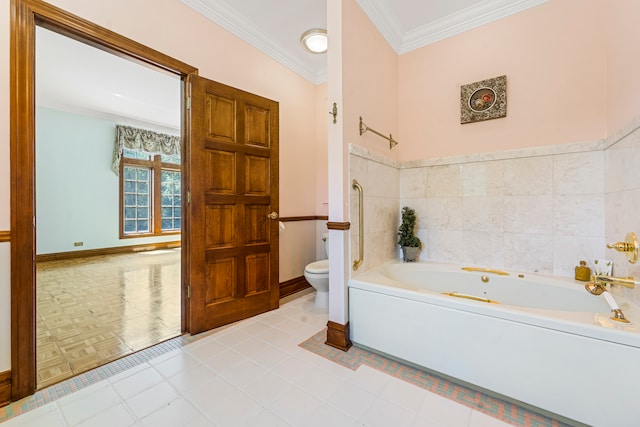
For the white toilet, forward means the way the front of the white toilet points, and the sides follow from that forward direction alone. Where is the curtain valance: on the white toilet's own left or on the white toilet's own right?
on the white toilet's own right

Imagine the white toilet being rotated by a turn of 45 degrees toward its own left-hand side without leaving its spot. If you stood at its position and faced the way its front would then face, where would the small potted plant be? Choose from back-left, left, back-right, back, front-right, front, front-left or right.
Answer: left

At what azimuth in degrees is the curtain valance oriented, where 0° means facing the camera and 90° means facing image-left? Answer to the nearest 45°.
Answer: approximately 315°

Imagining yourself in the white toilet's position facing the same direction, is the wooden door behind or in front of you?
in front

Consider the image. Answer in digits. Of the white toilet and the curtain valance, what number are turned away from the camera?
0

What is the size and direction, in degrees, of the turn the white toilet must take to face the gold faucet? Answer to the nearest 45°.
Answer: approximately 90° to its left

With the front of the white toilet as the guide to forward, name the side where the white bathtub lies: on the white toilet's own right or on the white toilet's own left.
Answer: on the white toilet's own left

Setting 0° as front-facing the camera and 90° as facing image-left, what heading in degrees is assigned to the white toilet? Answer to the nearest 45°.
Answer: approximately 45°

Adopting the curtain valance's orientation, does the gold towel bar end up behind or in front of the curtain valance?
in front
